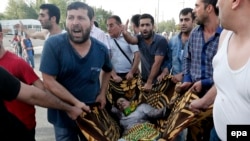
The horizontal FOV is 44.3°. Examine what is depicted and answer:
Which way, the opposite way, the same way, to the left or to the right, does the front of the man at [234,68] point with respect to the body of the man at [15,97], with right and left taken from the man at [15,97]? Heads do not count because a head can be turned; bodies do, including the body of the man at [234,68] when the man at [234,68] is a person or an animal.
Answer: the opposite way

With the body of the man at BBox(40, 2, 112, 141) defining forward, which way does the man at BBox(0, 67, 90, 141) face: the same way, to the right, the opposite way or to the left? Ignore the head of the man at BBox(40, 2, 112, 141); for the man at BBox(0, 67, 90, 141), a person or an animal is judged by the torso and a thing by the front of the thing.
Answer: to the left

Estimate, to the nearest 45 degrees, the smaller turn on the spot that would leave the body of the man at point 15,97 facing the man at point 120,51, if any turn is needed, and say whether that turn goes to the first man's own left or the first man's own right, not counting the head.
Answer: approximately 45° to the first man's own left

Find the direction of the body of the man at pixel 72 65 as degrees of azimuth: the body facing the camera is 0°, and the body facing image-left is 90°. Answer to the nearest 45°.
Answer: approximately 0°

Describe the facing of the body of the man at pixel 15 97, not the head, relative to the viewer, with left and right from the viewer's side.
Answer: facing to the right of the viewer

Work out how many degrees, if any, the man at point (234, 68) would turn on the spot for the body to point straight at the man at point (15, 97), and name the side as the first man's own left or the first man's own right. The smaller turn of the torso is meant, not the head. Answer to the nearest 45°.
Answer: approximately 45° to the first man's own right

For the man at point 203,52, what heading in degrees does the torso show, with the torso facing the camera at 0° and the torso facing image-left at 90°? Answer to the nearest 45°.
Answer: approximately 45°

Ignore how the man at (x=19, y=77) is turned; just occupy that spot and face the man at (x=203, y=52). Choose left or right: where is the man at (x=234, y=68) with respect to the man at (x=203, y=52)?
right
